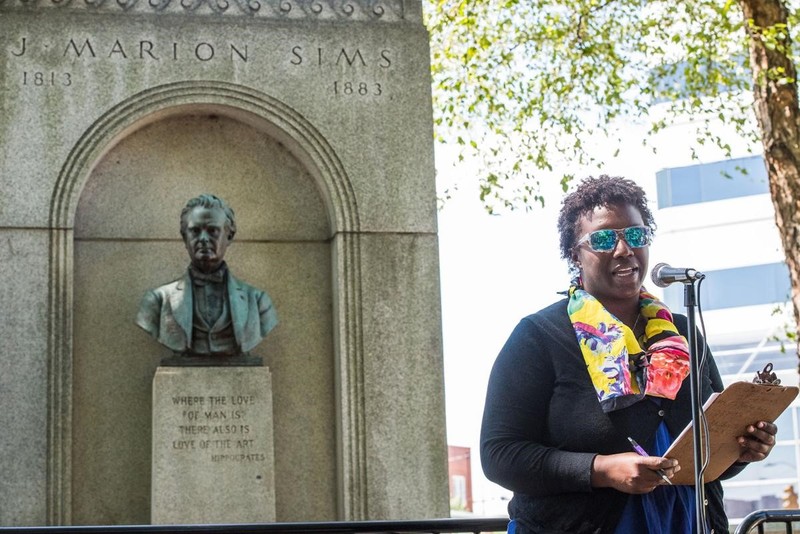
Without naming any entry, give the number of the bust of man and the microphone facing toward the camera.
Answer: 1

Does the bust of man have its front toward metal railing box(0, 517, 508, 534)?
yes

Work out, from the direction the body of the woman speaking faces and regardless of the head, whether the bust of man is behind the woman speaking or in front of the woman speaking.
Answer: behind

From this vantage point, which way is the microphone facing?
to the viewer's left

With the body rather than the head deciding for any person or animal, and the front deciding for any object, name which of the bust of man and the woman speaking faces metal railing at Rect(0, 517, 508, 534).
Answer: the bust of man

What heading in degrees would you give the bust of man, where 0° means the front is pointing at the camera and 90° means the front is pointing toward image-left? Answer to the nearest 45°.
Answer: approximately 0°

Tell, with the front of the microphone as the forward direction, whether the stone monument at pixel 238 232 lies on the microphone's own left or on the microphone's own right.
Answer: on the microphone's own right

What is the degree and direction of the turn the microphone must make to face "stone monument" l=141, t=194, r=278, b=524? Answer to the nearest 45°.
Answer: approximately 45° to its right
